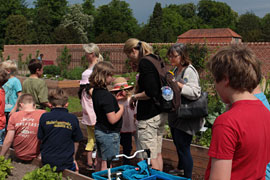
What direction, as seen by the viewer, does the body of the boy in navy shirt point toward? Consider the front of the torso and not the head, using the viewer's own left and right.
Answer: facing away from the viewer

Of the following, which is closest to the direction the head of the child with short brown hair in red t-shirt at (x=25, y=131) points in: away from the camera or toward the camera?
away from the camera

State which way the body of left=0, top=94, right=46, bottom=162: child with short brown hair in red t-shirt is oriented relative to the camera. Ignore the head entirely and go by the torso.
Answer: away from the camera

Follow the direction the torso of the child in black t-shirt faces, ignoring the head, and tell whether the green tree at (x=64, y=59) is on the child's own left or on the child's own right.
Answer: on the child's own left

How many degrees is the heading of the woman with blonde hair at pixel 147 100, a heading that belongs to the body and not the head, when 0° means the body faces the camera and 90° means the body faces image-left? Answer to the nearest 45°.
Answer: approximately 90°

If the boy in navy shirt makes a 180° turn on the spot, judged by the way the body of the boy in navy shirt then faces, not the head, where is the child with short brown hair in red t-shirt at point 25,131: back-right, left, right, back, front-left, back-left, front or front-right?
back-right

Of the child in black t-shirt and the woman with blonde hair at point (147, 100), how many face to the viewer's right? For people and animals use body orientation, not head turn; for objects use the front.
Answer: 1

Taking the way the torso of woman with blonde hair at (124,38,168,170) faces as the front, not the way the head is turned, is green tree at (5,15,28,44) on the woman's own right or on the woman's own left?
on the woman's own right

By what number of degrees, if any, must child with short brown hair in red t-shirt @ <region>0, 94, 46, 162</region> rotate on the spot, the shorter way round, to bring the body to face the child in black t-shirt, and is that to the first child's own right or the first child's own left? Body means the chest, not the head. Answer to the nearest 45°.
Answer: approximately 135° to the first child's own right

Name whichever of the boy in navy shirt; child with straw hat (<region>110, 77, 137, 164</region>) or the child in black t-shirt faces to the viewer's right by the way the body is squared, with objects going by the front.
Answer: the child in black t-shirt

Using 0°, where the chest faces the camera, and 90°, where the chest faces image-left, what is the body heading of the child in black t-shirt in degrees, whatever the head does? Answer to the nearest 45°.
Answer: approximately 270°

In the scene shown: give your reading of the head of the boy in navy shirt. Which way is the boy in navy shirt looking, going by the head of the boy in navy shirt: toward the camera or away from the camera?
away from the camera
